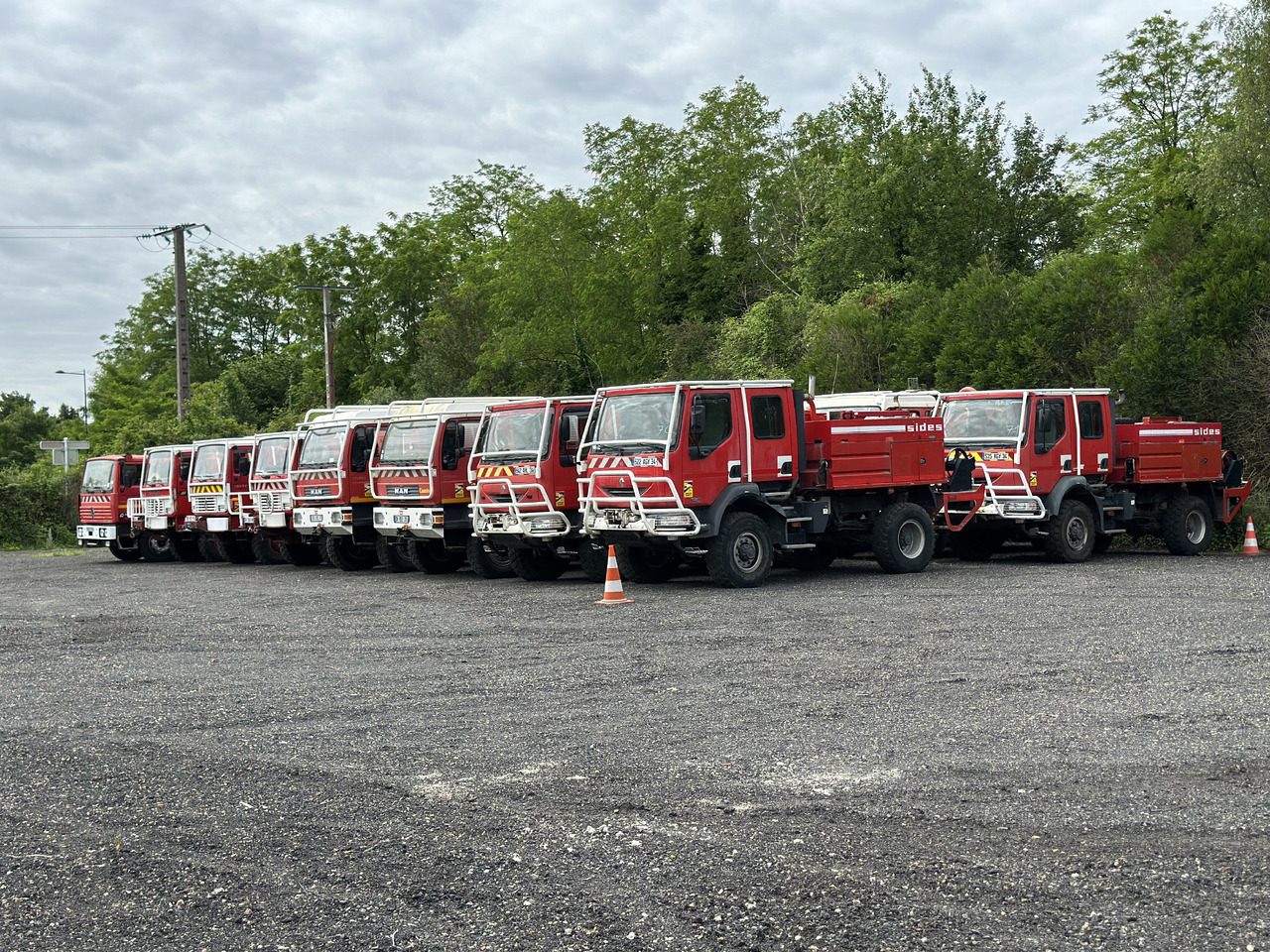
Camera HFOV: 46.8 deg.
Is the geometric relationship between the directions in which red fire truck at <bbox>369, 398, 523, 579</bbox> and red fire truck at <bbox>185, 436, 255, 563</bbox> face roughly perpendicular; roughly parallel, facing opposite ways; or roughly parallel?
roughly parallel

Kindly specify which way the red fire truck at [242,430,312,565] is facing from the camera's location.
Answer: facing the viewer and to the left of the viewer

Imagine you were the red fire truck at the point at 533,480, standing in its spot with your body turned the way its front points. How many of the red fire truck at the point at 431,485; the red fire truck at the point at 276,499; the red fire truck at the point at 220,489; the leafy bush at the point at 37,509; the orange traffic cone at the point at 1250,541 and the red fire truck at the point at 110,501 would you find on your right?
5

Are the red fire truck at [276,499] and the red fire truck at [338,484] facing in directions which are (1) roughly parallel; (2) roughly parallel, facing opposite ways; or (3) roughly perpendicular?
roughly parallel

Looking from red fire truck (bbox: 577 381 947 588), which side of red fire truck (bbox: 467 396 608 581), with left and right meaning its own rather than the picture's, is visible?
left

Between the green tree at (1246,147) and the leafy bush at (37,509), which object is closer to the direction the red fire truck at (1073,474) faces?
the leafy bush

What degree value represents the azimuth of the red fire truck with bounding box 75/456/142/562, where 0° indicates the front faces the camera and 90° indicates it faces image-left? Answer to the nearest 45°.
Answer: approximately 45°

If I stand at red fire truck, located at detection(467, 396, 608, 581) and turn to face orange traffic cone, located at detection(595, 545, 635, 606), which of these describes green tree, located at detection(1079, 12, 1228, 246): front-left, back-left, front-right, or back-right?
back-left

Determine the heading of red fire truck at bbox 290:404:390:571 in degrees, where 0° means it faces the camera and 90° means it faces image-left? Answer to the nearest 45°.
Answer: approximately 45°

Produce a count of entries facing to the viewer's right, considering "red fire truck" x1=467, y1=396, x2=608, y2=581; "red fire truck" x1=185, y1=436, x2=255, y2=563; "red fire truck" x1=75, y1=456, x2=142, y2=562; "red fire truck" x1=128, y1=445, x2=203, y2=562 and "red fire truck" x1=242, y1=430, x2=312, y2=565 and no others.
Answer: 0

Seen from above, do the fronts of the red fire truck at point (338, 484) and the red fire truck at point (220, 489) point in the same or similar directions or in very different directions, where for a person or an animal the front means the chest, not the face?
same or similar directions

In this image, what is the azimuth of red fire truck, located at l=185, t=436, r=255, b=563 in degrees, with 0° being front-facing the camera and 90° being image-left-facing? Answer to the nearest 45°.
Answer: approximately 45°

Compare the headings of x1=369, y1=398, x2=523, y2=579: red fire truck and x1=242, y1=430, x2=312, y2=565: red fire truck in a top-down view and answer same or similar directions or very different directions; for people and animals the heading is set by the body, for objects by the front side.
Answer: same or similar directions

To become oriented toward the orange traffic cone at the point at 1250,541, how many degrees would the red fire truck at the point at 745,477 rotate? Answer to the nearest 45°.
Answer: approximately 180°

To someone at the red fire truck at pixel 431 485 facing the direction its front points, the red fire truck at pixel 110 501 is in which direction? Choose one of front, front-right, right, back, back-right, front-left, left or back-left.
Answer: right

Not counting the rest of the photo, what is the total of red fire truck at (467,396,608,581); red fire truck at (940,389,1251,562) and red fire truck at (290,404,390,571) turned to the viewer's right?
0

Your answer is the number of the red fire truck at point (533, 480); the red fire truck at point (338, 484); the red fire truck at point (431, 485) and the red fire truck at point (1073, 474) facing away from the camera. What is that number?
0

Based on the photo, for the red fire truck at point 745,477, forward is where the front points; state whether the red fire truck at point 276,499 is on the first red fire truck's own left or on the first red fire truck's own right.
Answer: on the first red fire truck's own right

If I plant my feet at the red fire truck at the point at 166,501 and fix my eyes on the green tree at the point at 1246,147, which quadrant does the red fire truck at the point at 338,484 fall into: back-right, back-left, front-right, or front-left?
front-right

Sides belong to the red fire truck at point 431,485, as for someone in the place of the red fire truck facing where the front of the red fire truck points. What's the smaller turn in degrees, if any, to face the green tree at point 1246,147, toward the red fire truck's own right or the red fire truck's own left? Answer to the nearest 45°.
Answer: approximately 135° to the red fire truck's own left
